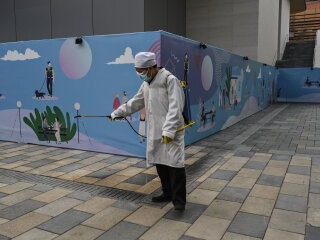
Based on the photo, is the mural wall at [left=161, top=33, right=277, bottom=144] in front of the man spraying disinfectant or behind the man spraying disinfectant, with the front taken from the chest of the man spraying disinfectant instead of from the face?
behind

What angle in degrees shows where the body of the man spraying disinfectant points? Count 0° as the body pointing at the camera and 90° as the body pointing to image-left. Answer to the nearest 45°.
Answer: approximately 45°

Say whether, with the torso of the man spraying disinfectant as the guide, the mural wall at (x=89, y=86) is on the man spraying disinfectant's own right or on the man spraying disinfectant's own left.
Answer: on the man spraying disinfectant's own right

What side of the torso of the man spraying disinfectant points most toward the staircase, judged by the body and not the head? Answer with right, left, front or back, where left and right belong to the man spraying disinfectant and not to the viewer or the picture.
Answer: back

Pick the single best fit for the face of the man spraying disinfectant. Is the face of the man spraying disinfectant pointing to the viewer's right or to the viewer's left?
to the viewer's left
